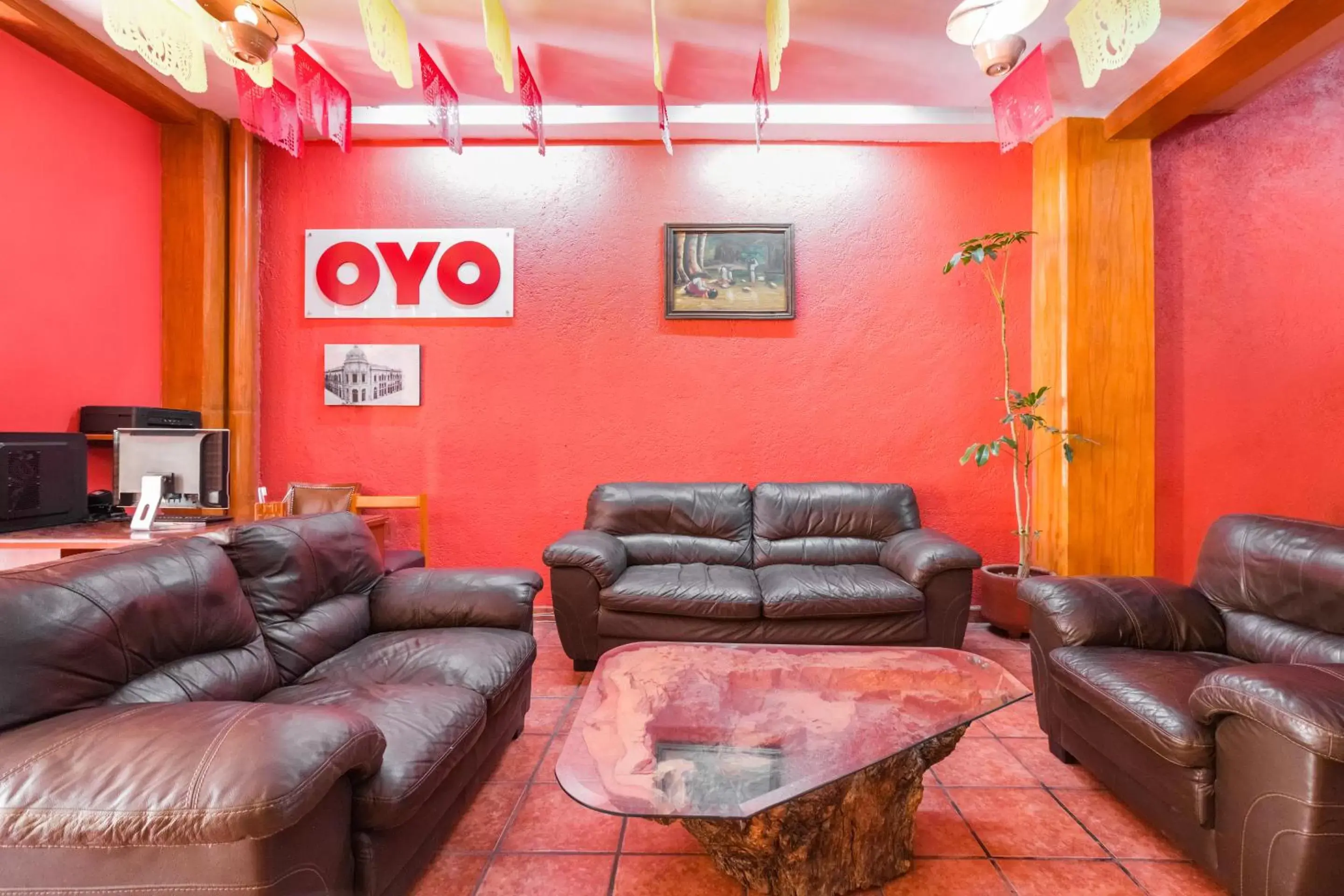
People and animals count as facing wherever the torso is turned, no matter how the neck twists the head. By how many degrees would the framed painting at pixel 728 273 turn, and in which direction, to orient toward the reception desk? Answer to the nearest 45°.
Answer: approximately 45° to its right

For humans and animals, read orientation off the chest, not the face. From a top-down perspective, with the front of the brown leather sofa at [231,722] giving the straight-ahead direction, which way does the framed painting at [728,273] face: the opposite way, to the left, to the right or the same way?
to the right

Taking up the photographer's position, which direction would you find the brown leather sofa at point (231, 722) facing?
facing the viewer and to the right of the viewer

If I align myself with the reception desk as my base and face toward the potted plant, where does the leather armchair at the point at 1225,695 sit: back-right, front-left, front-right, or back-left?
front-right

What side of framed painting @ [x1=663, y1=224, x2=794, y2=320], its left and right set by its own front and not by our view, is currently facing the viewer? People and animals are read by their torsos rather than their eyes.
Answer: front

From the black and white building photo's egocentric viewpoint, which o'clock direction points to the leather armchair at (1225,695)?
The leather armchair is roughly at 11 o'clock from the black and white building photo.

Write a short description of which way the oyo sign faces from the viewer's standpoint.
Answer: facing the viewer

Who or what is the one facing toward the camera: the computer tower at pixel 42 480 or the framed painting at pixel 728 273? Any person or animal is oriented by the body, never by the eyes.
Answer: the framed painting

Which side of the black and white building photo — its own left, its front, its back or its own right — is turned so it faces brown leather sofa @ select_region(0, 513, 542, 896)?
front

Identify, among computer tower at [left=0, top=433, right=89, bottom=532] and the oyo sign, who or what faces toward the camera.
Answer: the oyo sign

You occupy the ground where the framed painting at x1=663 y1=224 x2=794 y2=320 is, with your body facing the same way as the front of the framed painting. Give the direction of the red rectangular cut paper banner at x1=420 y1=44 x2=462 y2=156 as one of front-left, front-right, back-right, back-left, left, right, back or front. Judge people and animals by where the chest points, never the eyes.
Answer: front-right

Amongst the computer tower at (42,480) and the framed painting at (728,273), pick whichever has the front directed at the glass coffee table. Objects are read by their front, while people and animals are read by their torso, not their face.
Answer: the framed painting
